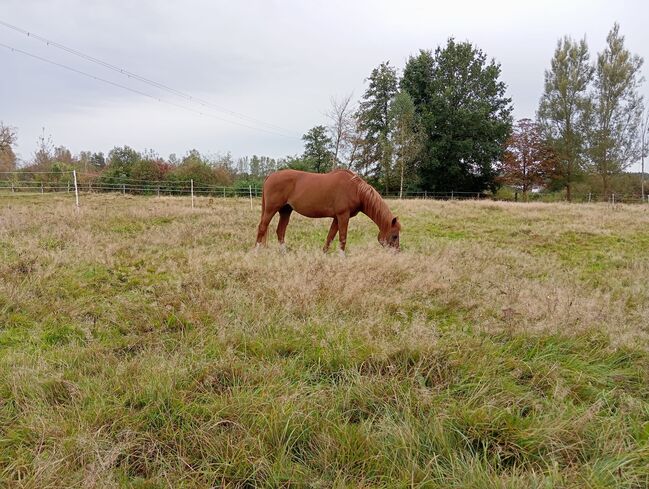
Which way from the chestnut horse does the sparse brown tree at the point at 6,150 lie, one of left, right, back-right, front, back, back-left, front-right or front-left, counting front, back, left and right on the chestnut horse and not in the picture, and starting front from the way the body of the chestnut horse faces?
back-left

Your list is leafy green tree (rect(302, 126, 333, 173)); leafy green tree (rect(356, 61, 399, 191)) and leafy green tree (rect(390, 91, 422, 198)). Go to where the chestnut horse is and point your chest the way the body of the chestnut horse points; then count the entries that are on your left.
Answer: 3

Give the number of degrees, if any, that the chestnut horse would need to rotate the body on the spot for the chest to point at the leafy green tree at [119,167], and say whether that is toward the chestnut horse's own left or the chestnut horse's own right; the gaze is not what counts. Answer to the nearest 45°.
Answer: approximately 135° to the chestnut horse's own left

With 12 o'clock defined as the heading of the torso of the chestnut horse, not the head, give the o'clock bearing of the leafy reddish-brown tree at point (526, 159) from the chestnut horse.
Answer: The leafy reddish-brown tree is roughly at 10 o'clock from the chestnut horse.

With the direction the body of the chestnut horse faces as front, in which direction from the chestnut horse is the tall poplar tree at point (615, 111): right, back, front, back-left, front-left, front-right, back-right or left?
front-left

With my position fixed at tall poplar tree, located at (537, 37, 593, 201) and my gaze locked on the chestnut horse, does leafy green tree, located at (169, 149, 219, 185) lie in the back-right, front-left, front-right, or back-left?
front-right

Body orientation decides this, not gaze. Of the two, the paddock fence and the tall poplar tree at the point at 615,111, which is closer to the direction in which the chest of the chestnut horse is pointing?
the tall poplar tree

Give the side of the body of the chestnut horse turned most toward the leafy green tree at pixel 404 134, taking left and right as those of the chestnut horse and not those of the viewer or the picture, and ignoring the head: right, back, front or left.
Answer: left

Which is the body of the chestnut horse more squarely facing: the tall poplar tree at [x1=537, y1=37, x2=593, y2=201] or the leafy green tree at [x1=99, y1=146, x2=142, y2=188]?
the tall poplar tree

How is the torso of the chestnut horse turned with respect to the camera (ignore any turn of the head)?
to the viewer's right

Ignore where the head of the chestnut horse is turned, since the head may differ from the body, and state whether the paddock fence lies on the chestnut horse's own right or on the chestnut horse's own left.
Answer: on the chestnut horse's own left

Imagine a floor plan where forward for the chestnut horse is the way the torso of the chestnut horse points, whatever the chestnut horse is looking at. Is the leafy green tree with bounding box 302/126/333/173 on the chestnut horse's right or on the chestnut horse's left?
on the chestnut horse's left
